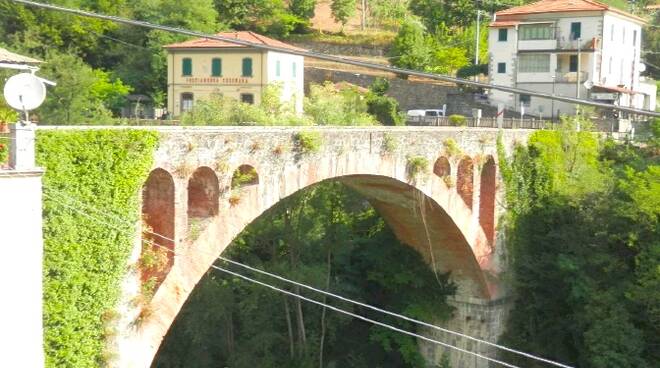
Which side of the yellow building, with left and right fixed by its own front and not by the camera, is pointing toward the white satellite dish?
front

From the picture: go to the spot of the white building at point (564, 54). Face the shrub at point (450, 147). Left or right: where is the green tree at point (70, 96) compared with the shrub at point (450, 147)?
right

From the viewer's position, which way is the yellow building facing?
facing the viewer

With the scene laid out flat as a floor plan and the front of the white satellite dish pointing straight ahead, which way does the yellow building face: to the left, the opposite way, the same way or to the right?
the same way

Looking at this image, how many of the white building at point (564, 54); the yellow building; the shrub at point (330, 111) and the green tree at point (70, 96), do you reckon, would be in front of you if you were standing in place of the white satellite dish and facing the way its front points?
0

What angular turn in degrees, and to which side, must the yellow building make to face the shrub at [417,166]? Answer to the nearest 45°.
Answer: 0° — it already faces it

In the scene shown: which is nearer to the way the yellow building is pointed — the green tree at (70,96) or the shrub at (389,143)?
the shrub

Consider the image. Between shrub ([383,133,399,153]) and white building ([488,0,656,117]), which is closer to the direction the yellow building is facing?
the shrub

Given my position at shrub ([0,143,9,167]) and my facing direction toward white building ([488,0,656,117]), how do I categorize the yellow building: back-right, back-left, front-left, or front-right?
front-left

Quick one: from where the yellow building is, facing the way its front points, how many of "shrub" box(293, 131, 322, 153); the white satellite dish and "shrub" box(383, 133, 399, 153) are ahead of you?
3

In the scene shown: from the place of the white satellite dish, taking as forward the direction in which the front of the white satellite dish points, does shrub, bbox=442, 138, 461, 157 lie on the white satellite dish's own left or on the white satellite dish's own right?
on the white satellite dish's own left

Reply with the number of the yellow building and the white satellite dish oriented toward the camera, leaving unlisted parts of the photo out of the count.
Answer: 2

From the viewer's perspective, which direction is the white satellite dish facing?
toward the camera

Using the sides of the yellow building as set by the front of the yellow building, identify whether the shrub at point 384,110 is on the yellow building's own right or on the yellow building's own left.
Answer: on the yellow building's own left
